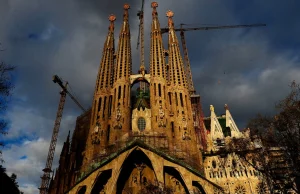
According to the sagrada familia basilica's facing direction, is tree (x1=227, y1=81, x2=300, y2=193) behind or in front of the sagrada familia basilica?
in front

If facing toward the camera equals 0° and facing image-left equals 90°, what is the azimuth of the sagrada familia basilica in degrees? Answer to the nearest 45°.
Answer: approximately 0°
